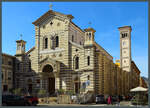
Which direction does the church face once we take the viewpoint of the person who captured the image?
facing the viewer and to the left of the viewer

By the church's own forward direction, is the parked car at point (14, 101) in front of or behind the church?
in front
